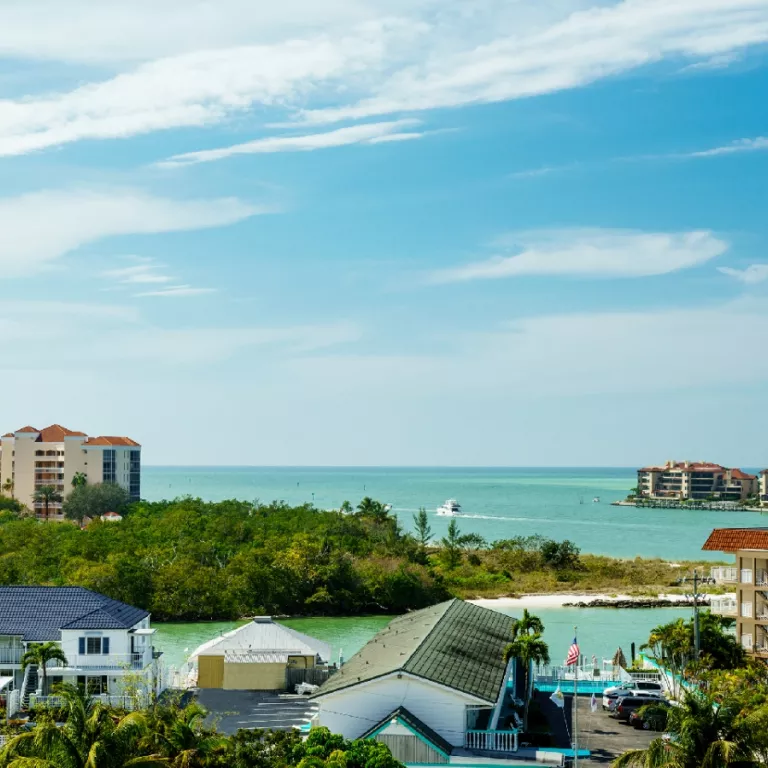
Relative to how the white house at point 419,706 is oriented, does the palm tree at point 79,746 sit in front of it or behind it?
in front

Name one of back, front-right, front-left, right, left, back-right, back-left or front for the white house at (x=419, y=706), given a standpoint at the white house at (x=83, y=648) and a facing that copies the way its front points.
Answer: front-left

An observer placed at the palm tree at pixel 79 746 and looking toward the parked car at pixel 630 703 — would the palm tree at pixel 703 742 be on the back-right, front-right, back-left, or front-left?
front-right

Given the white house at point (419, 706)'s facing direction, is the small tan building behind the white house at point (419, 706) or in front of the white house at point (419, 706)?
behind

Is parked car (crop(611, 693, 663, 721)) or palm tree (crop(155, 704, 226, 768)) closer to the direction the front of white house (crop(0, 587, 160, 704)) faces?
the palm tree

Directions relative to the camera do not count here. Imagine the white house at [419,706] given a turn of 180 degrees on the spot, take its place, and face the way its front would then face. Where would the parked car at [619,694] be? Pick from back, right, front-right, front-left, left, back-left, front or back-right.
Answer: front-right

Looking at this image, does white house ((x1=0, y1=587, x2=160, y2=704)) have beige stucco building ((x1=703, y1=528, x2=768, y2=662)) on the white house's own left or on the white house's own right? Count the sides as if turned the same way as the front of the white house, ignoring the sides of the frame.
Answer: on the white house's own left

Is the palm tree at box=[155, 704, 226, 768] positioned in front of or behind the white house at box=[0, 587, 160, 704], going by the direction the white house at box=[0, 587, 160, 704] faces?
in front

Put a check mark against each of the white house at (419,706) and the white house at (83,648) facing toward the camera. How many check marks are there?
2

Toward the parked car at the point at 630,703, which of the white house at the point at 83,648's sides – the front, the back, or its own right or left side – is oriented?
left

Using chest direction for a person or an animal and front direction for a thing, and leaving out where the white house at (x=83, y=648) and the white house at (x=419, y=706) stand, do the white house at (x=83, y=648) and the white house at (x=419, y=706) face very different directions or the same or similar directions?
same or similar directions

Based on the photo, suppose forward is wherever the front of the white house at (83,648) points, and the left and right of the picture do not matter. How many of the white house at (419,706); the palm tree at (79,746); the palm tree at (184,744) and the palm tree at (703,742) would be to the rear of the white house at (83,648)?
0

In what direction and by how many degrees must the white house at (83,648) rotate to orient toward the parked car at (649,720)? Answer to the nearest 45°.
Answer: approximately 45° to its left

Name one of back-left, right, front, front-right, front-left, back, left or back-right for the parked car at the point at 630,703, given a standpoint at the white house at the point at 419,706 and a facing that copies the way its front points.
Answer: back-left

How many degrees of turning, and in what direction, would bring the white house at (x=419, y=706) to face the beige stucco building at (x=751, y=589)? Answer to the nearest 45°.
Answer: approximately 135° to its left

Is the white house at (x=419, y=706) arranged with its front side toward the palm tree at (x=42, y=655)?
no

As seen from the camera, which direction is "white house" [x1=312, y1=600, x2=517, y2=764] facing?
toward the camera
